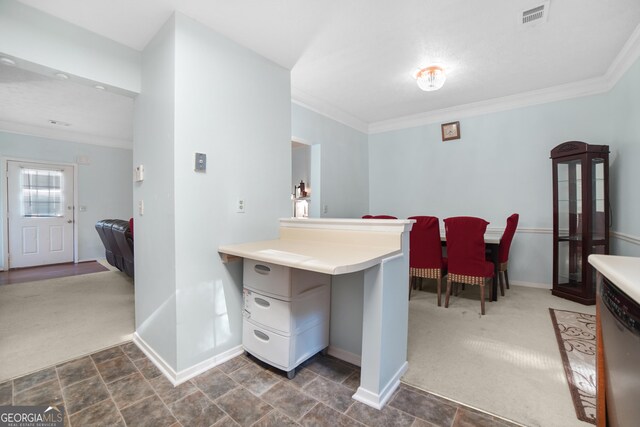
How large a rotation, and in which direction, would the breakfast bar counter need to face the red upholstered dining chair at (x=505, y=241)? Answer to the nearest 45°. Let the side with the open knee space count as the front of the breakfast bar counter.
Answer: approximately 180°

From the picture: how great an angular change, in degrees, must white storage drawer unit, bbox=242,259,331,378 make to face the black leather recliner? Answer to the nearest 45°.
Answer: approximately 90° to its right

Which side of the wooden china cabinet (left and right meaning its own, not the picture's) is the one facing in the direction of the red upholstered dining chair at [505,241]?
front

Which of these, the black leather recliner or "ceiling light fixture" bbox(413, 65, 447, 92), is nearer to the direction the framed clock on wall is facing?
the ceiling light fixture

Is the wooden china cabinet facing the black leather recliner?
yes

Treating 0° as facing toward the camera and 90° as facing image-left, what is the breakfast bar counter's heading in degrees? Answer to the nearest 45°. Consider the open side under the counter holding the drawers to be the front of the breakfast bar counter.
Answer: approximately 45°

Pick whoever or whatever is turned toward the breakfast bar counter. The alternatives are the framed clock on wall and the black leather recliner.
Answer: the framed clock on wall

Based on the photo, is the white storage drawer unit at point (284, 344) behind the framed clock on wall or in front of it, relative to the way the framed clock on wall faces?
in front

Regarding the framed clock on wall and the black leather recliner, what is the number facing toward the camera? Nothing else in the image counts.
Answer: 1

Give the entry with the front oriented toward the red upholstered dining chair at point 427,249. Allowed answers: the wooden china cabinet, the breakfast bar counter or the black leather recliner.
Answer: the wooden china cabinet
